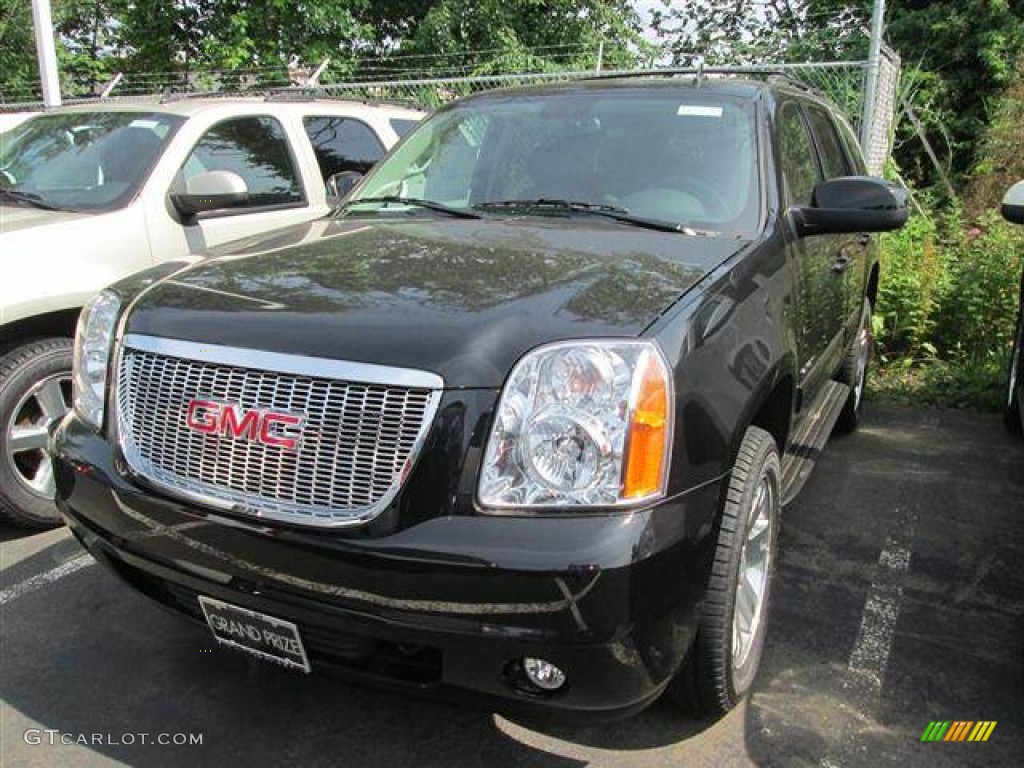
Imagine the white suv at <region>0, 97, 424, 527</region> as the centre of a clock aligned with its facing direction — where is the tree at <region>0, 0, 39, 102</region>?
The tree is roughly at 4 o'clock from the white suv.

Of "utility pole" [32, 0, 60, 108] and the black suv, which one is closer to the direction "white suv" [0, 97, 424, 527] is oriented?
the black suv

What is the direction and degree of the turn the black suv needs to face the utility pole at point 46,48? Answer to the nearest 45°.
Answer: approximately 90° to its right

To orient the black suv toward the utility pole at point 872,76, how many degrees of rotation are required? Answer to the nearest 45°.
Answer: approximately 180°

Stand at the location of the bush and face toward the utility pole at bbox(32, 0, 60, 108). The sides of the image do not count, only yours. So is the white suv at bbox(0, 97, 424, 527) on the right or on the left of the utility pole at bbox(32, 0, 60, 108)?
left
